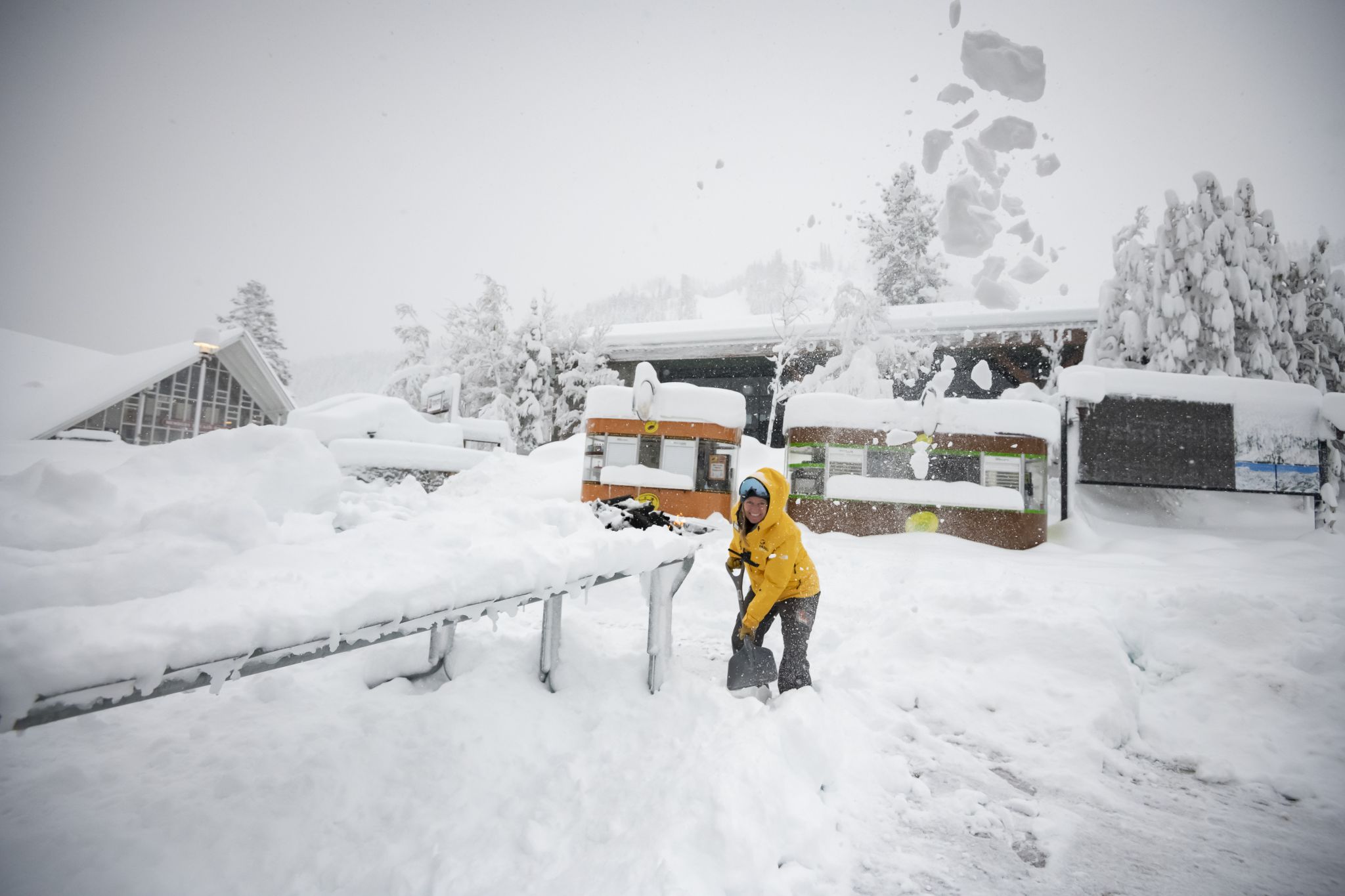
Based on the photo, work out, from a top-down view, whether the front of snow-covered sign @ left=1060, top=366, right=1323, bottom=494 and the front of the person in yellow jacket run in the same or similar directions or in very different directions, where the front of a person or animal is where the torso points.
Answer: same or similar directions

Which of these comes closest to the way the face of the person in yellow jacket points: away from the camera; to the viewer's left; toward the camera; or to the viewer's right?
toward the camera

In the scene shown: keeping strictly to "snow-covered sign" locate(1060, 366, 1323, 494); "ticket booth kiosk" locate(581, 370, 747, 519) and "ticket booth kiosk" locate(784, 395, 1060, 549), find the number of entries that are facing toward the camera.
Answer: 3

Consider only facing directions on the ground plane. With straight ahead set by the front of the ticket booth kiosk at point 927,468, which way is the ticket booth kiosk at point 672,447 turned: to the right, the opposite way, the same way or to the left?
the same way

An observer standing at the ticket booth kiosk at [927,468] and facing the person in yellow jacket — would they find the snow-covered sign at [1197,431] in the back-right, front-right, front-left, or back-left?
back-left

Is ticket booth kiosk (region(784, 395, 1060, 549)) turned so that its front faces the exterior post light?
no

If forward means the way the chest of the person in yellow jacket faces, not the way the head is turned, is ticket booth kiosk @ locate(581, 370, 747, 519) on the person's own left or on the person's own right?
on the person's own right

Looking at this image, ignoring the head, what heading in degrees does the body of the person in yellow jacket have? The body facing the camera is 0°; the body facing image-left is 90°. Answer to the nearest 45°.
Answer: approximately 45°

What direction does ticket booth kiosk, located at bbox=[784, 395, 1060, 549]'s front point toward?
toward the camera

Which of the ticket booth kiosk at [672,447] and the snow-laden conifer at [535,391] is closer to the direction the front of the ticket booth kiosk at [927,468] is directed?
the ticket booth kiosk

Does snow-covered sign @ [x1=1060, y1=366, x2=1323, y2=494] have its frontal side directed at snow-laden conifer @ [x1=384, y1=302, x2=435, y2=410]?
no

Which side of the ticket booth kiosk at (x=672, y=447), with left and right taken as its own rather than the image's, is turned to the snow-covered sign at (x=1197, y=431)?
left

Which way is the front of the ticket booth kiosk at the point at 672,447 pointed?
toward the camera

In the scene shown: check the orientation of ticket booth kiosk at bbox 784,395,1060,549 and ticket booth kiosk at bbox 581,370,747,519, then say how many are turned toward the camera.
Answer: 2

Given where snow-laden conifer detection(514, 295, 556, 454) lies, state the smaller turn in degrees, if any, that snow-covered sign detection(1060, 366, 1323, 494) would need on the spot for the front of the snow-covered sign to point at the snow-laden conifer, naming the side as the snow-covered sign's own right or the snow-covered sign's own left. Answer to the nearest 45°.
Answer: approximately 90° to the snow-covered sign's own right

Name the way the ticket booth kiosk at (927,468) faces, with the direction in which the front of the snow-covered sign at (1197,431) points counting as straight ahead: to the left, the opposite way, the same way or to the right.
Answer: the same way
